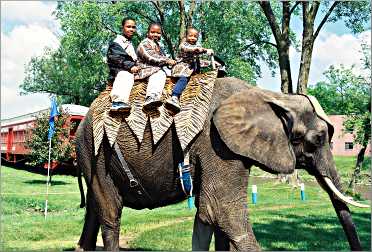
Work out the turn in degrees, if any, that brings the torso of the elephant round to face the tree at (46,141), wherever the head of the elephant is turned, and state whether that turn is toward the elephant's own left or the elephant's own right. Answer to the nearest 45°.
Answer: approximately 135° to the elephant's own left

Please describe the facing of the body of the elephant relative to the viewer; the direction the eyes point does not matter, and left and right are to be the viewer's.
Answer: facing to the right of the viewer

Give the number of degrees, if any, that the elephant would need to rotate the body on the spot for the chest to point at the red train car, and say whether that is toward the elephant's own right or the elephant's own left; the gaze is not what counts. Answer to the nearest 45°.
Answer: approximately 135° to the elephant's own left

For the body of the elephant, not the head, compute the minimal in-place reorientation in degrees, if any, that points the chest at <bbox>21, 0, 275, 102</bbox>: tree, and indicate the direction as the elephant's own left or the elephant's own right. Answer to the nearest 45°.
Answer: approximately 90° to the elephant's own left

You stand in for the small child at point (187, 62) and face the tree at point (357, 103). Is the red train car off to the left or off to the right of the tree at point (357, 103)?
left
